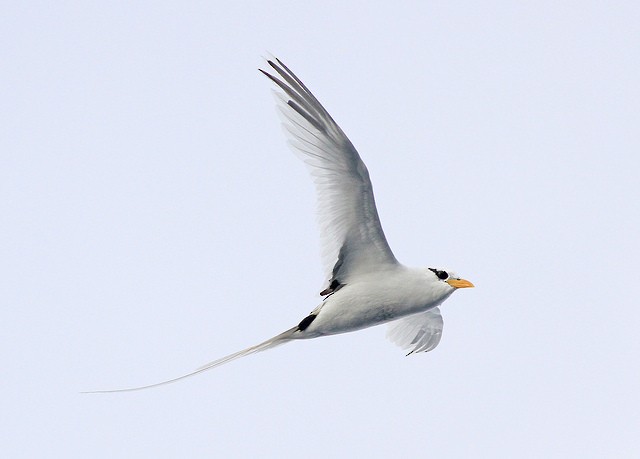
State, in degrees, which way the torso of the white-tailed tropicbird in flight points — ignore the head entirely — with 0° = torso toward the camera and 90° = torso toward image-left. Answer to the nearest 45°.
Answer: approximately 270°
